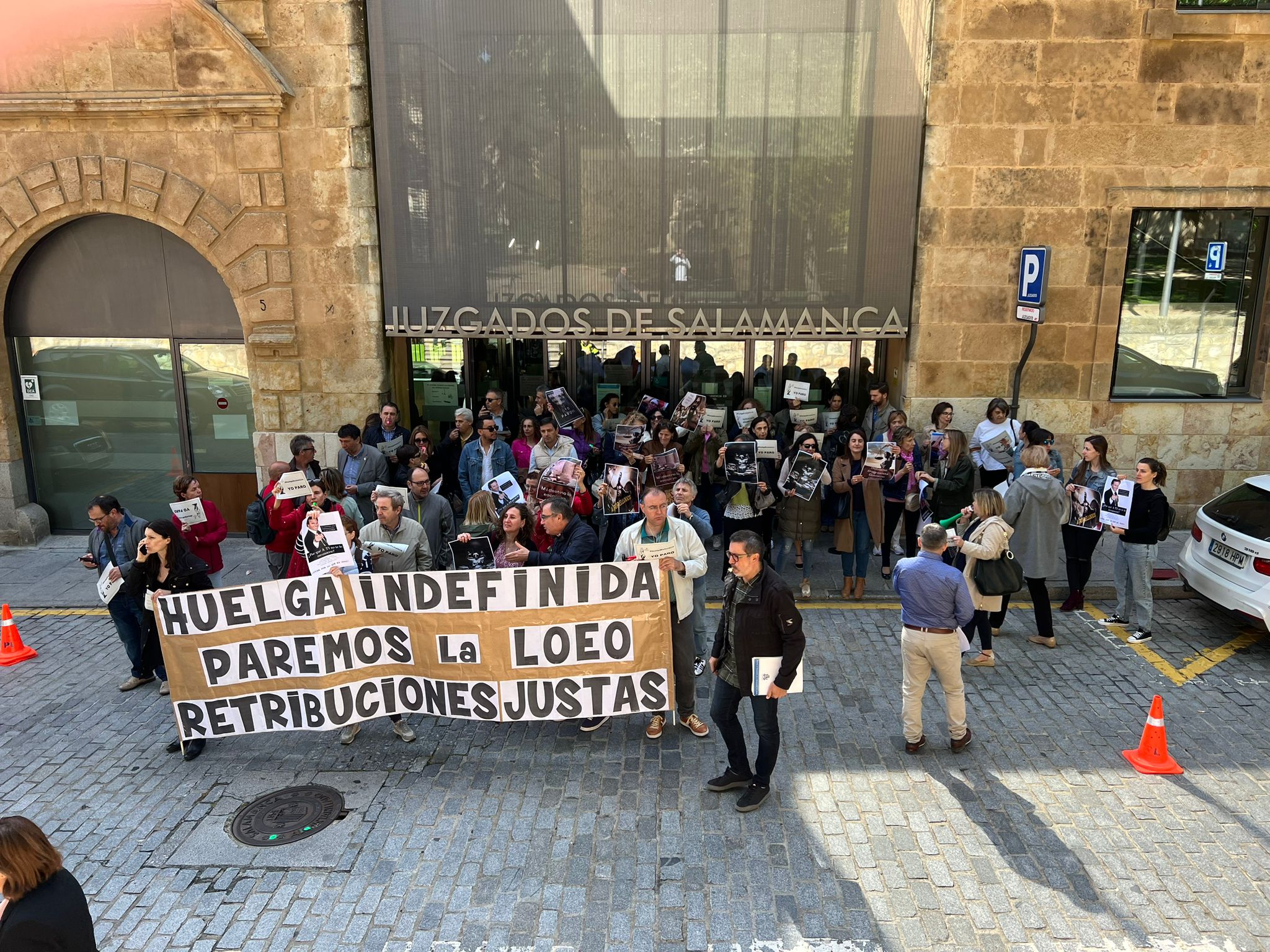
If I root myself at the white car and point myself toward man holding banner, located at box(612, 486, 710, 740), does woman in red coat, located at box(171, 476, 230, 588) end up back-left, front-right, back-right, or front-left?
front-right

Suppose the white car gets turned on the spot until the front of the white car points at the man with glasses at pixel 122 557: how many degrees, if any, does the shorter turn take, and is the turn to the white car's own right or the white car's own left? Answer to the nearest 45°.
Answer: approximately 180°

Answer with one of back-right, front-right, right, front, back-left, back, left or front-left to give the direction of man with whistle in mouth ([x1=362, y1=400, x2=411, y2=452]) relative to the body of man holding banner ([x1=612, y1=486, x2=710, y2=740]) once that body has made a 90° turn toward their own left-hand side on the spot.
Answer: back-left

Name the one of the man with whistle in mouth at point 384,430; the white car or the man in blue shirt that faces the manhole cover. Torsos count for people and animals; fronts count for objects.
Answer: the man with whistle in mouth

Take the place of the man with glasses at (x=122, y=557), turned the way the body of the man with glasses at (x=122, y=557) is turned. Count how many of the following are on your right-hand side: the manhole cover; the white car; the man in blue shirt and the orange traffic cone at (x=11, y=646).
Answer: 1

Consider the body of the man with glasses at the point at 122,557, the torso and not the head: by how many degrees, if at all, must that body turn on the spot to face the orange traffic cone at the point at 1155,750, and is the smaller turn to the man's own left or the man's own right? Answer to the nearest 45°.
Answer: approximately 90° to the man's own left

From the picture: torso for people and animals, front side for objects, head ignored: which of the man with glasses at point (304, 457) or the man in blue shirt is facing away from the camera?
the man in blue shirt

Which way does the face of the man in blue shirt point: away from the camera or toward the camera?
away from the camera

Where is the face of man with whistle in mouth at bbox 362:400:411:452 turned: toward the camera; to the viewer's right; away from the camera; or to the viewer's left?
toward the camera

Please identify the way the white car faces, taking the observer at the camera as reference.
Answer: facing away from the viewer and to the right of the viewer

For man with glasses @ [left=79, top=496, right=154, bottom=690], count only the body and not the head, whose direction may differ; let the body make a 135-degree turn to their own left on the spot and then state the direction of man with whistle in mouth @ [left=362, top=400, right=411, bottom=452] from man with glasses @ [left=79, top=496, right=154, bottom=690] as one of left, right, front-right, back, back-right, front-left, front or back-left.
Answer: front-left

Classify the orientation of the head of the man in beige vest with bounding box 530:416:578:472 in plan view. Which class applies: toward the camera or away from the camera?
toward the camera

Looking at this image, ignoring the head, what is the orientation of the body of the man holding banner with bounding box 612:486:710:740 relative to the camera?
toward the camera

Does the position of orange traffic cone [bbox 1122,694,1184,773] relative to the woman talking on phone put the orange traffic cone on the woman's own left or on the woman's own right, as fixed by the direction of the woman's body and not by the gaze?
on the woman's own left

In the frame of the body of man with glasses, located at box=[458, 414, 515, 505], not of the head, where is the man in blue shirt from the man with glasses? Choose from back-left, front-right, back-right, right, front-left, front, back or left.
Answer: front-left

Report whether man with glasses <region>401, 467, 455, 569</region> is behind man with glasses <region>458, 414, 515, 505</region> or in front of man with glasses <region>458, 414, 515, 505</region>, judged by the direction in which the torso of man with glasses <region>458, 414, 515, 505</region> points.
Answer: in front

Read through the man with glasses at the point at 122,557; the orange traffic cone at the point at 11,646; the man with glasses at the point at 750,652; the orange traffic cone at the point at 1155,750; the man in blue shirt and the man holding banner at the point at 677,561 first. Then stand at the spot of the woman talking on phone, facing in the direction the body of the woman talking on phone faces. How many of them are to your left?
4

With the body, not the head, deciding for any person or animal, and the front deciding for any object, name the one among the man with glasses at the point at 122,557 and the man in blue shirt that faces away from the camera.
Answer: the man in blue shirt
